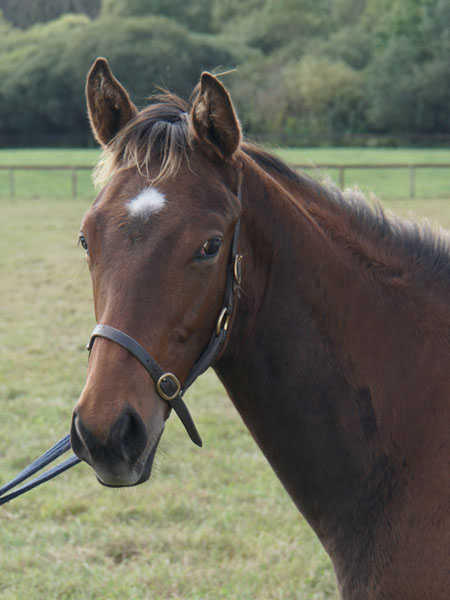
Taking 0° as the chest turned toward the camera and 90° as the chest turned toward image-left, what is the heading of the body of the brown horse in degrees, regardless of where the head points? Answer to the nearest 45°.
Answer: approximately 45°
